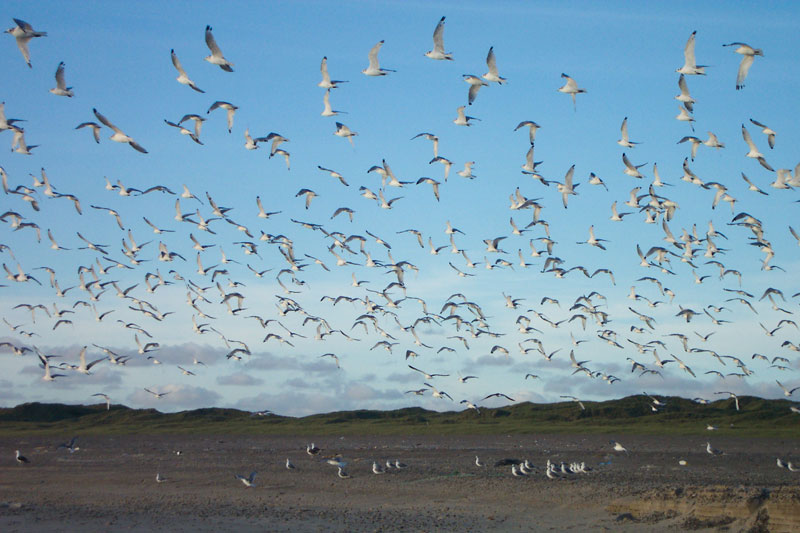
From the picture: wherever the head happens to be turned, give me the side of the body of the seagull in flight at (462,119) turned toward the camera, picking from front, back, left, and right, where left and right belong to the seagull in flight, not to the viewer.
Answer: left

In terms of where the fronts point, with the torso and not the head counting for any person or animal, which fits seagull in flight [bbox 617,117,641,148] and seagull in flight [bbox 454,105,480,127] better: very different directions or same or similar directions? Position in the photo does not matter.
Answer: same or similar directions

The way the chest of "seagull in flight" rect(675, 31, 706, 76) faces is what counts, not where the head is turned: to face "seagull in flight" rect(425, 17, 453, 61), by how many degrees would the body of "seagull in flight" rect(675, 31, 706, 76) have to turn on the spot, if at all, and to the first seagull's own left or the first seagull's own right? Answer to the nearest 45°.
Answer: approximately 45° to the first seagull's own left
